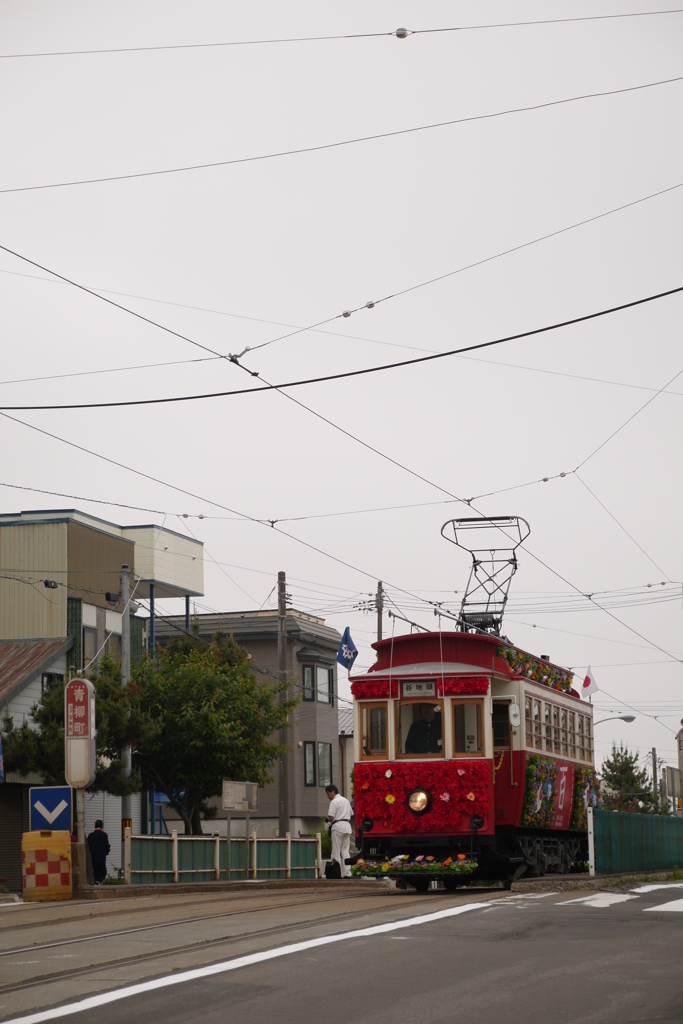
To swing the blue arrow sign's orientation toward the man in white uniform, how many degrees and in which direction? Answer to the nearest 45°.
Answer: approximately 135° to its left

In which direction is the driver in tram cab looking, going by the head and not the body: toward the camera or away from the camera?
toward the camera

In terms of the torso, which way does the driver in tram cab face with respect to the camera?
toward the camera

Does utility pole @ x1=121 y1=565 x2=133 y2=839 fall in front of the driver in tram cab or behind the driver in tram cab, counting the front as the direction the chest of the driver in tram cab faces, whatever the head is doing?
behind

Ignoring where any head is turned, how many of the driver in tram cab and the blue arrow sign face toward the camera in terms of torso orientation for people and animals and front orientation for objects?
2

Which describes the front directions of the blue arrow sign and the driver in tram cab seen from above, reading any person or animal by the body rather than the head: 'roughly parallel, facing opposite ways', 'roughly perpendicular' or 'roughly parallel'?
roughly parallel

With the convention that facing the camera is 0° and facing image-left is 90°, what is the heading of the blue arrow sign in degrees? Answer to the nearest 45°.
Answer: approximately 0°
